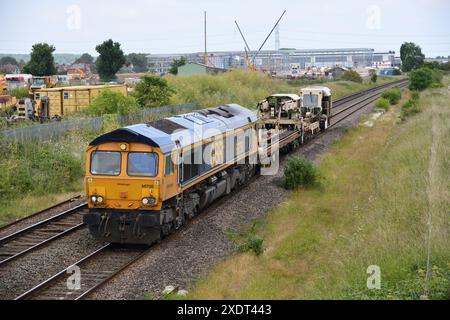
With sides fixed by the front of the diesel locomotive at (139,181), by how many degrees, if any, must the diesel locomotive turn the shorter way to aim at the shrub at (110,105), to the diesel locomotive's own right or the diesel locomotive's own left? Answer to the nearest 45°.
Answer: approximately 135° to the diesel locomotive's own right

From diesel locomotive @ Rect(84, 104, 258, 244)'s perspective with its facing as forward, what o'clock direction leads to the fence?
The fence is roughly at 4 o'clock from the diesel locomotive.

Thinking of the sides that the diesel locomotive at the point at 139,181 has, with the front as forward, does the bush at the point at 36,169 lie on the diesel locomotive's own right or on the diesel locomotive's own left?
on the diesel locomotive's own right

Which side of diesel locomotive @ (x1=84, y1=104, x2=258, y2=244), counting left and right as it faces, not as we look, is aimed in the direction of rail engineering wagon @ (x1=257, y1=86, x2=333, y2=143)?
back

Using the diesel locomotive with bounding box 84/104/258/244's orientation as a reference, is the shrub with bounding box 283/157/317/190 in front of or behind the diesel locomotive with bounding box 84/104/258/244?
behind

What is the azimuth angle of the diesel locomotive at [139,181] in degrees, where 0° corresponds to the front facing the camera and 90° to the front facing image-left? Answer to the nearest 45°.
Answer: approximately 45°

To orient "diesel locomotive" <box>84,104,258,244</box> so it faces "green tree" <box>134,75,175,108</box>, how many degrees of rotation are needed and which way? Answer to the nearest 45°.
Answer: approximately 135° to its right

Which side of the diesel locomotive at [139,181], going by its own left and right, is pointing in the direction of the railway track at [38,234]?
front

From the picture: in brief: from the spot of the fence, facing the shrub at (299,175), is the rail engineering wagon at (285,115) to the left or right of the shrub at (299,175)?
left
